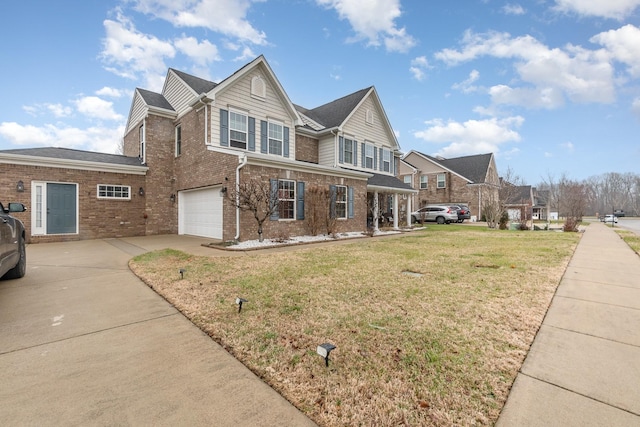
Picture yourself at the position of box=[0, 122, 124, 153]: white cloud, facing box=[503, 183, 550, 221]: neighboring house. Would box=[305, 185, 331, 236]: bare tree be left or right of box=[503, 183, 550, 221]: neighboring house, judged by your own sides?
right

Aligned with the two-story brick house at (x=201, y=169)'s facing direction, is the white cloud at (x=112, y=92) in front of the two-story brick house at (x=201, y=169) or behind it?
behind

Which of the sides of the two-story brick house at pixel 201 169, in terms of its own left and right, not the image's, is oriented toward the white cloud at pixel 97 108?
back

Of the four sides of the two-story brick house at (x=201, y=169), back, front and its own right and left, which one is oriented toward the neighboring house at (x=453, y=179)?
left

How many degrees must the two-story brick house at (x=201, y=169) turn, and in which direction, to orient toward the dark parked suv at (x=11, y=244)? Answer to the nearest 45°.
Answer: approximately 45° to its right

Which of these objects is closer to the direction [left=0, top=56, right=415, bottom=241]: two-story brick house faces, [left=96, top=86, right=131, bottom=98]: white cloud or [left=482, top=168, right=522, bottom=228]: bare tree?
the bare tree

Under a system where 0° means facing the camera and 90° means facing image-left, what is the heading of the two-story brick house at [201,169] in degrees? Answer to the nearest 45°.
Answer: approximately 315°
